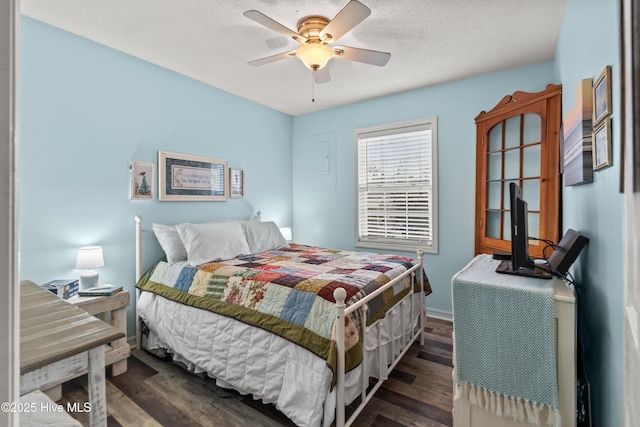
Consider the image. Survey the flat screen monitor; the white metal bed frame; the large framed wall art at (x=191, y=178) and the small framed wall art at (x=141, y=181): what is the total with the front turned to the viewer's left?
1

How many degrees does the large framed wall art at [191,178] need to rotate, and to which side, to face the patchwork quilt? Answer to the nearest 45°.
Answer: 0° — it already faces it

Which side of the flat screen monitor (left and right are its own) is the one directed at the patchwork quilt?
front

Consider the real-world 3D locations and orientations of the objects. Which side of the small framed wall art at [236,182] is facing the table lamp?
right

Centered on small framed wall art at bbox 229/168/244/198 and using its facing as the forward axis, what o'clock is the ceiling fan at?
The ceiling fan is roughly at 1 o'clock from the small framed wall art.

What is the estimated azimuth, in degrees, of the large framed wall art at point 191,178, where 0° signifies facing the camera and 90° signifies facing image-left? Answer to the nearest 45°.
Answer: approximately 315°

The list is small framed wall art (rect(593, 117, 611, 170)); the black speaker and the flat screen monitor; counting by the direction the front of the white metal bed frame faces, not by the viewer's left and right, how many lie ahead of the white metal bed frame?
3

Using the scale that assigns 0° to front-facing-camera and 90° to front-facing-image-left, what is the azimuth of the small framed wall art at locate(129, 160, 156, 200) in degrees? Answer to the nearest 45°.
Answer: approximately 315°

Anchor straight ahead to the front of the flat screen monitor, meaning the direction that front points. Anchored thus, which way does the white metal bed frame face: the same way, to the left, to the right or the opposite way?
the opposite way

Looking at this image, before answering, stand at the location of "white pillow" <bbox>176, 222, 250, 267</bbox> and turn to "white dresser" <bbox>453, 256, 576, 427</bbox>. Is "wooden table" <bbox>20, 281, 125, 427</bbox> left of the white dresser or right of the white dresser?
right

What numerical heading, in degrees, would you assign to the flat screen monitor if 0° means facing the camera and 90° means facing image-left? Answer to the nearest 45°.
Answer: approximately 90°

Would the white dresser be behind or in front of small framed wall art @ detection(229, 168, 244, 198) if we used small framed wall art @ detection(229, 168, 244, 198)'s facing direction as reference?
in front
